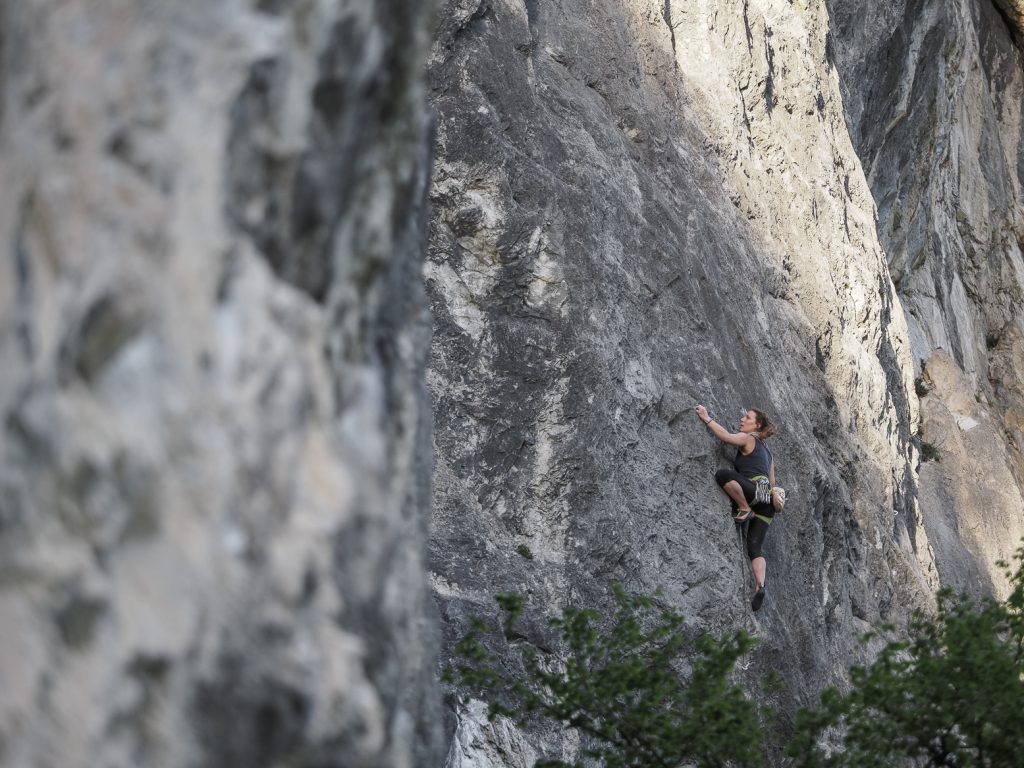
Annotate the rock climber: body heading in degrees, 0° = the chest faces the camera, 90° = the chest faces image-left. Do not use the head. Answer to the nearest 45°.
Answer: approximately 90°

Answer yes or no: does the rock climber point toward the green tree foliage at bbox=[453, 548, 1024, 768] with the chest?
no

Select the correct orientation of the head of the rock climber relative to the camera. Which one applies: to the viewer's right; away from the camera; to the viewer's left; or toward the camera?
to the viewer's left
